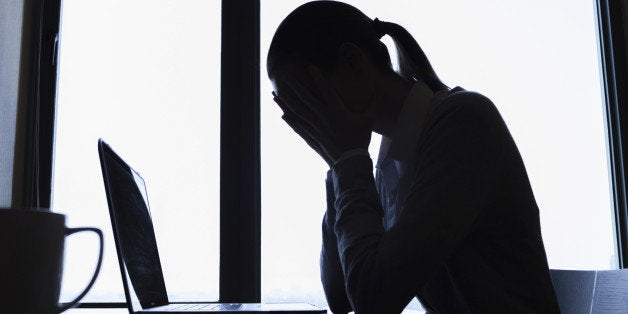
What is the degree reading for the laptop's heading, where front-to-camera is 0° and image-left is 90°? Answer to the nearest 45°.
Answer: approximately 270°

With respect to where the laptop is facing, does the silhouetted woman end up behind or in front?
in front

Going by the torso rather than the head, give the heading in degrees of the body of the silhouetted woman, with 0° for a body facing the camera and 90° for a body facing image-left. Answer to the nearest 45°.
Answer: approximately 90°

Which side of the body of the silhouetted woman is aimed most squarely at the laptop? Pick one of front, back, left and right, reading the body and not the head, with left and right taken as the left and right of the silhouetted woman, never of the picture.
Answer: front

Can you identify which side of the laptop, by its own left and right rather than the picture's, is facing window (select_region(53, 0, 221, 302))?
left

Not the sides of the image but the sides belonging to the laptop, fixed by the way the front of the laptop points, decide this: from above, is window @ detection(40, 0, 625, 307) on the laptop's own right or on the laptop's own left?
on the laptop's own left

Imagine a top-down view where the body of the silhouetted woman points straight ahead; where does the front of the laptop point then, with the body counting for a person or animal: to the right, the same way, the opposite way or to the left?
the opposite way

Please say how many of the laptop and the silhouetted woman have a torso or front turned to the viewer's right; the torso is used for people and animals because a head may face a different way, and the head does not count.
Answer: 1

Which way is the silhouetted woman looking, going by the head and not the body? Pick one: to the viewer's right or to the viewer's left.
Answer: to the viewer's left

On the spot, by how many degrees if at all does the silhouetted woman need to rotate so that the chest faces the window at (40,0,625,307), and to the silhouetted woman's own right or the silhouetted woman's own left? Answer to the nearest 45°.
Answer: approximately 45° to the silhouetted woman's own right

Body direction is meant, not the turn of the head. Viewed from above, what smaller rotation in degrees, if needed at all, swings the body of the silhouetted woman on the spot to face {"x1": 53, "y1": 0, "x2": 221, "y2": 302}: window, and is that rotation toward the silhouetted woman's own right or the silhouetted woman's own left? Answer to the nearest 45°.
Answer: approximately 45° to the silhouetted woman's own right
